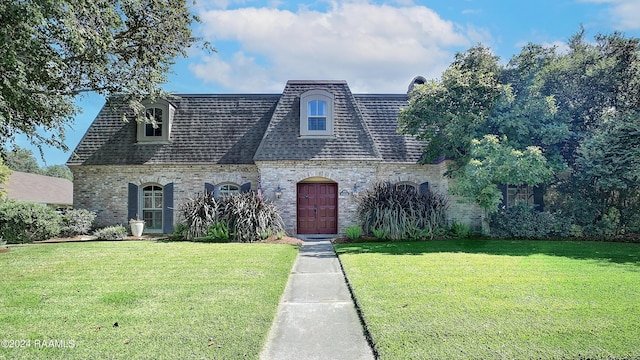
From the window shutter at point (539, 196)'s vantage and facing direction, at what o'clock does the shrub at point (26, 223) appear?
The shrub is roughly at 2 o'clock from the window shutter.

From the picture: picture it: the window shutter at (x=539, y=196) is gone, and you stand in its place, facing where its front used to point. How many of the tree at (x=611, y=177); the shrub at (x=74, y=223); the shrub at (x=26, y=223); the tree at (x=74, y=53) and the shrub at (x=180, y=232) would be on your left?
1

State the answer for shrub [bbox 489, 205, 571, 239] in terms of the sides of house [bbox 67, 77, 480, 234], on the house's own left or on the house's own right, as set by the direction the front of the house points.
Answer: on the house's own left

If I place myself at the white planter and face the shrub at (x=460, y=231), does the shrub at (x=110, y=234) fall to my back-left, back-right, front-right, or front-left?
back-right

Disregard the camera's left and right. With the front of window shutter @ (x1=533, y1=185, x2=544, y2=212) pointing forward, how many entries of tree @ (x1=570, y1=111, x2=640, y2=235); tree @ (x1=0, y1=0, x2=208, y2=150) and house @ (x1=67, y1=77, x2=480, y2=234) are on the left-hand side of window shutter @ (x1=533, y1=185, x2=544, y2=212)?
1

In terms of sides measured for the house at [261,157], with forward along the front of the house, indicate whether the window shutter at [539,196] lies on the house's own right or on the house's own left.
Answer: on the house's own left

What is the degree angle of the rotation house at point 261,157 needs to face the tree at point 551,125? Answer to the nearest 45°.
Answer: approximately 90° to its left

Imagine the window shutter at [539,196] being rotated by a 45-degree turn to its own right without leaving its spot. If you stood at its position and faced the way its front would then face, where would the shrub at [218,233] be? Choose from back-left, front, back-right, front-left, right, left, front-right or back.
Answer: front

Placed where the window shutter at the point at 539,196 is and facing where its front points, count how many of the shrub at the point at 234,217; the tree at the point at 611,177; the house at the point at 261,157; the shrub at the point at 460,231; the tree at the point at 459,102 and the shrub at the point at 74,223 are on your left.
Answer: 1

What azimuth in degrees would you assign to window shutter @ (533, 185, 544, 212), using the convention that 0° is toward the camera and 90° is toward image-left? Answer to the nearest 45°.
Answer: approximately 0°

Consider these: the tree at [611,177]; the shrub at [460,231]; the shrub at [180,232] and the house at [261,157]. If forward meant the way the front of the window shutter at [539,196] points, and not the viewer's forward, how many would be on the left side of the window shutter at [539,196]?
1

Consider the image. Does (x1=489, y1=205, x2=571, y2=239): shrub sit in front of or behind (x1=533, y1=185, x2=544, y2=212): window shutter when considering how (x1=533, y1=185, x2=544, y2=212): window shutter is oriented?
in front

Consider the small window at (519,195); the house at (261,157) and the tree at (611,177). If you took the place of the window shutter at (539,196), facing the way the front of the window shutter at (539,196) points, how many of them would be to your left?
1

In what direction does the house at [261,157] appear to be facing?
toward the camera
